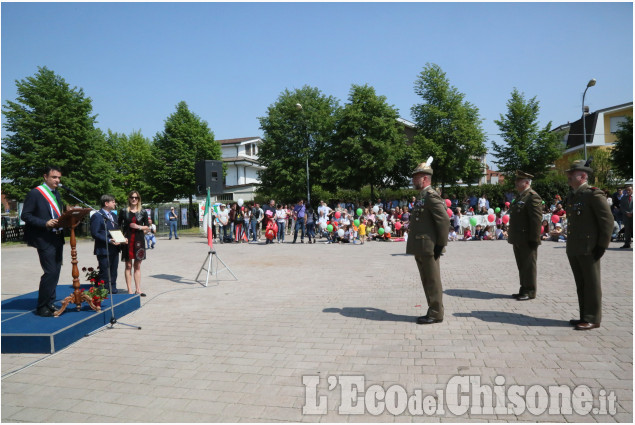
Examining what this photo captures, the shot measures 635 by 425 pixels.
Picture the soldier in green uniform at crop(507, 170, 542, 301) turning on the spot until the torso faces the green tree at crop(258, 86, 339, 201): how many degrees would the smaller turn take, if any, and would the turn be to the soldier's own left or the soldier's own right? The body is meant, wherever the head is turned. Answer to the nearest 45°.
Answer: approximately 45° to the soldier's own right

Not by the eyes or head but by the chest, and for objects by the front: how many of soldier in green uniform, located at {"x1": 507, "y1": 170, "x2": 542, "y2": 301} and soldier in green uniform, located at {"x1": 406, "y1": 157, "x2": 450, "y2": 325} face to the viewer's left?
2

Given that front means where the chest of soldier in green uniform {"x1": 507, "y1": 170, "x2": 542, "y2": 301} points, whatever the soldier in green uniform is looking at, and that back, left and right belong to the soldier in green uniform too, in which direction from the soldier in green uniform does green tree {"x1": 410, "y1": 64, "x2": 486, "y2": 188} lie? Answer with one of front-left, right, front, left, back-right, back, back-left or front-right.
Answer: right

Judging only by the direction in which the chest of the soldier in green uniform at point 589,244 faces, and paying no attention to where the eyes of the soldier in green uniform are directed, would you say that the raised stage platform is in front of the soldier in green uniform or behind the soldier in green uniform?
in front

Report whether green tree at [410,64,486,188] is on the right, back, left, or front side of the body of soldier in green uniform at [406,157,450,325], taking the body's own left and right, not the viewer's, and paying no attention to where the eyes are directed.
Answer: right

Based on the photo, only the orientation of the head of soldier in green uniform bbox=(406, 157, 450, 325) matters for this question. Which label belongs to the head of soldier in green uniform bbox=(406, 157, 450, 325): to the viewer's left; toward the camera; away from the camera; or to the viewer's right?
to the viewer's left

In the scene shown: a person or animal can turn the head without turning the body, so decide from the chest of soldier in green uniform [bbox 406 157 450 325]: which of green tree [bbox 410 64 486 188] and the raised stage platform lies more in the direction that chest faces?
the raised stage platform

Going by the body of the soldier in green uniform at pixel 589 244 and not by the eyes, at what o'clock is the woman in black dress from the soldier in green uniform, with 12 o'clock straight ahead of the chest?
The woman in black dress is roughly at 1 o'clock from the soldier in green uniform.

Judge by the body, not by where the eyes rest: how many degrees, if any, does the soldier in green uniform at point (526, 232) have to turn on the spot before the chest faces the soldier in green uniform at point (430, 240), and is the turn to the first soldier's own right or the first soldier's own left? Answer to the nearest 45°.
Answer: approximately 45° to the first soldier's own left

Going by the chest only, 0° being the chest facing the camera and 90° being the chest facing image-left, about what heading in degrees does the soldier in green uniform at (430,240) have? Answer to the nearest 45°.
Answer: approximately 90°

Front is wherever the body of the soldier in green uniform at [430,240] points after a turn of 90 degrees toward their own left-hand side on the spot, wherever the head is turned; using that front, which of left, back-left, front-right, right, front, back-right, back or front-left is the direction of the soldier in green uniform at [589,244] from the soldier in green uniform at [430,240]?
left

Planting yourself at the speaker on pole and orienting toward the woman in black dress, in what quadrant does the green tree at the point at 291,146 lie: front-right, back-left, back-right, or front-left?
back-right

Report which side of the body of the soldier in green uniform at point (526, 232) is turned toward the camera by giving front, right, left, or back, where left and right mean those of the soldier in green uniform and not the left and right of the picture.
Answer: left

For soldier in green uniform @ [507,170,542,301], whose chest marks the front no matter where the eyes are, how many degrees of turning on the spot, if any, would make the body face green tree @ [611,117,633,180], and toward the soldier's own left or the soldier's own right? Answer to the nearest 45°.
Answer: approximately 90° to the soldier's own right
